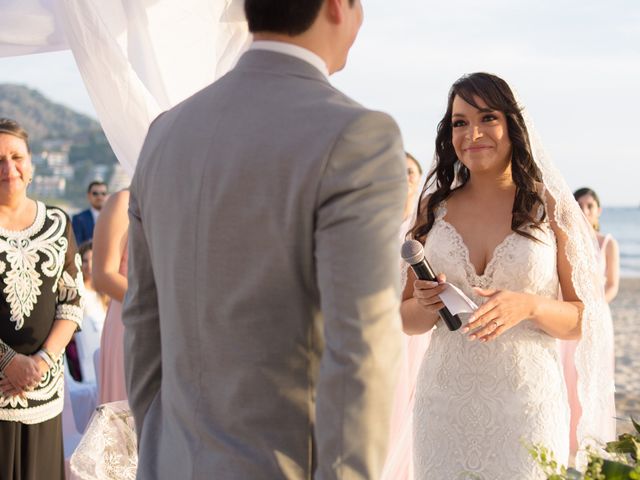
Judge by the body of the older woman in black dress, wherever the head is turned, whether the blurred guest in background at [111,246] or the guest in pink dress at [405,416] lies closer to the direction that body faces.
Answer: the guest in pink dress

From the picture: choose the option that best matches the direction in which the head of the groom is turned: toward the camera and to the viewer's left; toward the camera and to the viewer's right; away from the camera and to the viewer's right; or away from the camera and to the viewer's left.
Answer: away from the camera and to the viewer's right

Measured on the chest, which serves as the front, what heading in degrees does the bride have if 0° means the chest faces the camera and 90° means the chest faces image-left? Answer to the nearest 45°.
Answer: approximately 45°

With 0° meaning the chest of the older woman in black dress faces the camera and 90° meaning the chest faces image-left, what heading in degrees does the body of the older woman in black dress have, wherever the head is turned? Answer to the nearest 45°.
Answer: approximately 0°

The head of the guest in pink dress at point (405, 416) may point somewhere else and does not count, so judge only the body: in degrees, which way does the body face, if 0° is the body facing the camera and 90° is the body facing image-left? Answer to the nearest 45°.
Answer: approximately 45°

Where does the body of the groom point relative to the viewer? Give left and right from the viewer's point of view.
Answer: facing away from the viewer and to the right of the viewer
